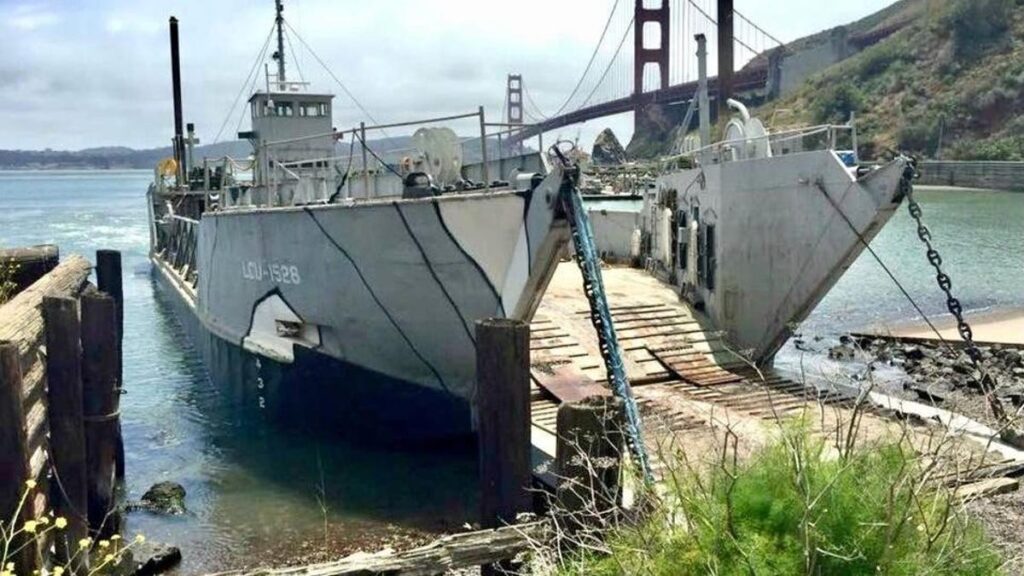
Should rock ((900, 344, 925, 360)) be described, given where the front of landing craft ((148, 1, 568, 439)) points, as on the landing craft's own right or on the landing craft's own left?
on the landing craft's own left

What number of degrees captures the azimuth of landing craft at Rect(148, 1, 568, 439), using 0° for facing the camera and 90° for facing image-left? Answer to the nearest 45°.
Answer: approximately 315°

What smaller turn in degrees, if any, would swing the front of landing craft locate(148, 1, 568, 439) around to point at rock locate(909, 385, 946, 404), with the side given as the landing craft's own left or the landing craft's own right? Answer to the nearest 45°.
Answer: approximately 45° to the landing craft's own left

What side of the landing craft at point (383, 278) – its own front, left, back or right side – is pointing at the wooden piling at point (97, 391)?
right

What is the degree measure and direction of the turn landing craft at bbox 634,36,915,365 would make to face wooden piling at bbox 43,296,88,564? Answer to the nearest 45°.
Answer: approximately 90° to its right

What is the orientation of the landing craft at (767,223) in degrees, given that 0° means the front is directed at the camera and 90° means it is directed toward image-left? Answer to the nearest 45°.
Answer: approximately 315°
